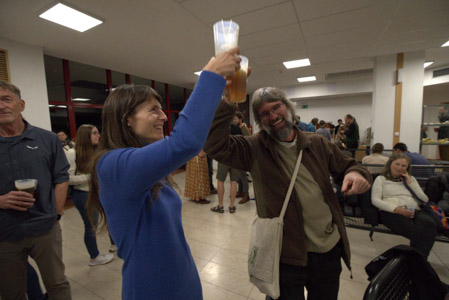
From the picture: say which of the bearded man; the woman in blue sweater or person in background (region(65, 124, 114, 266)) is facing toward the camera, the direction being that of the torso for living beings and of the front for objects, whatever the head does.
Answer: the bearded man

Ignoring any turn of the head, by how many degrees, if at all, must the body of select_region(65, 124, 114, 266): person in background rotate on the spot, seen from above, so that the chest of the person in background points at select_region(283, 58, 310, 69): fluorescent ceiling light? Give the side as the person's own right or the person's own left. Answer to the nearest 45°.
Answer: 0° — they already face it

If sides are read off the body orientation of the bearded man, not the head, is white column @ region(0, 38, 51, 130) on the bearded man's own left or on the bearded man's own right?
on the bearded man's own right

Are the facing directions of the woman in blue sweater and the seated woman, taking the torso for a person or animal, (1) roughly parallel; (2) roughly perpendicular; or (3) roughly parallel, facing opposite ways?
roughly perpendicular

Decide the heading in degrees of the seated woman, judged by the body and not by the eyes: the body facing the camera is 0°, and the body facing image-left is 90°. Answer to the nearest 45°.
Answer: approximately 315°

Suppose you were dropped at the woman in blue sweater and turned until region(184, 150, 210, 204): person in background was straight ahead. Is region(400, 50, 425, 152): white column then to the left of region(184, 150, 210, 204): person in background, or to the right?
right

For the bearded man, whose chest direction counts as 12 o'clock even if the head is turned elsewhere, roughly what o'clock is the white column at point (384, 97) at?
The white column is roughly at 7 o'clock from the bearded man.

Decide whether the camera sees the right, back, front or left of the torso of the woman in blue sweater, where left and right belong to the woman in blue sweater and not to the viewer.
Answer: right

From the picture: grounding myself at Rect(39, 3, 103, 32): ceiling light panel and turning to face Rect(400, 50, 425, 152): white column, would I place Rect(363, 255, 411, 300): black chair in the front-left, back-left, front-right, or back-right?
front-right

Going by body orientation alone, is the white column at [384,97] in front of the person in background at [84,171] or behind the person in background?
in front

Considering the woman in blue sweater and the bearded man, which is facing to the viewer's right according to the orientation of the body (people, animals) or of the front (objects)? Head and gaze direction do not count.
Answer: the woman in blue sweater

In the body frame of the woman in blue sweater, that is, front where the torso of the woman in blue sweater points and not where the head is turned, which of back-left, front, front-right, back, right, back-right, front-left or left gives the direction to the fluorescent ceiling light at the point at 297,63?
front-left

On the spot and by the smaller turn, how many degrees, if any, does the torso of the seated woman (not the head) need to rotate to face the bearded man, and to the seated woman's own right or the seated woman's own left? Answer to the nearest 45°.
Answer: approximately 45° to the seated woman's own right

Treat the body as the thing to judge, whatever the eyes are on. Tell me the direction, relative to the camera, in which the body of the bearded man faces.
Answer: toward the camera

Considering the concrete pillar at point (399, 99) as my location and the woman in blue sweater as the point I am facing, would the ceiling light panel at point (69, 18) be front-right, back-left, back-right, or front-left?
front-right
